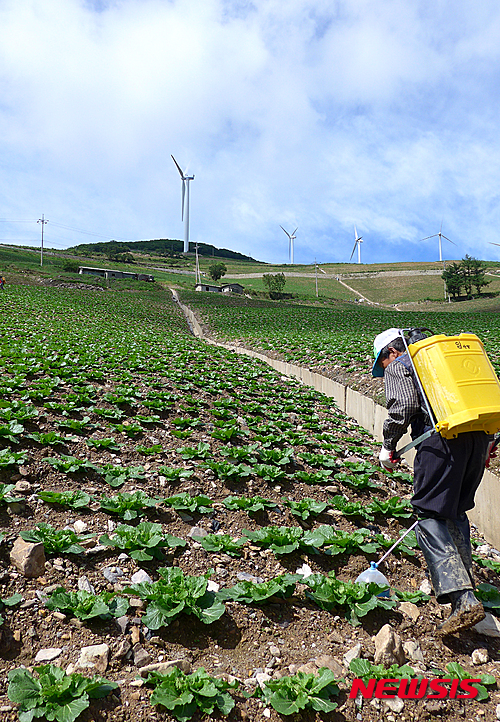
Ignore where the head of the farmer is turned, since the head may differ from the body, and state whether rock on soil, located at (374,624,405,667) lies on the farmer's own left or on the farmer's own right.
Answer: on the farmer's own left

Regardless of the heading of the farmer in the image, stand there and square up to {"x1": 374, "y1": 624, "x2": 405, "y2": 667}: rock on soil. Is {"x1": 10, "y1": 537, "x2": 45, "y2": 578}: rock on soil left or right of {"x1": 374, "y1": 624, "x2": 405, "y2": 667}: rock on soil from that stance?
right

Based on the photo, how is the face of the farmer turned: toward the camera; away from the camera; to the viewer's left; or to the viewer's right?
to the viewer's left

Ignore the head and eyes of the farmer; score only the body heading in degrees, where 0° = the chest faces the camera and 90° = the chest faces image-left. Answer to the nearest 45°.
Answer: approximately 90°
